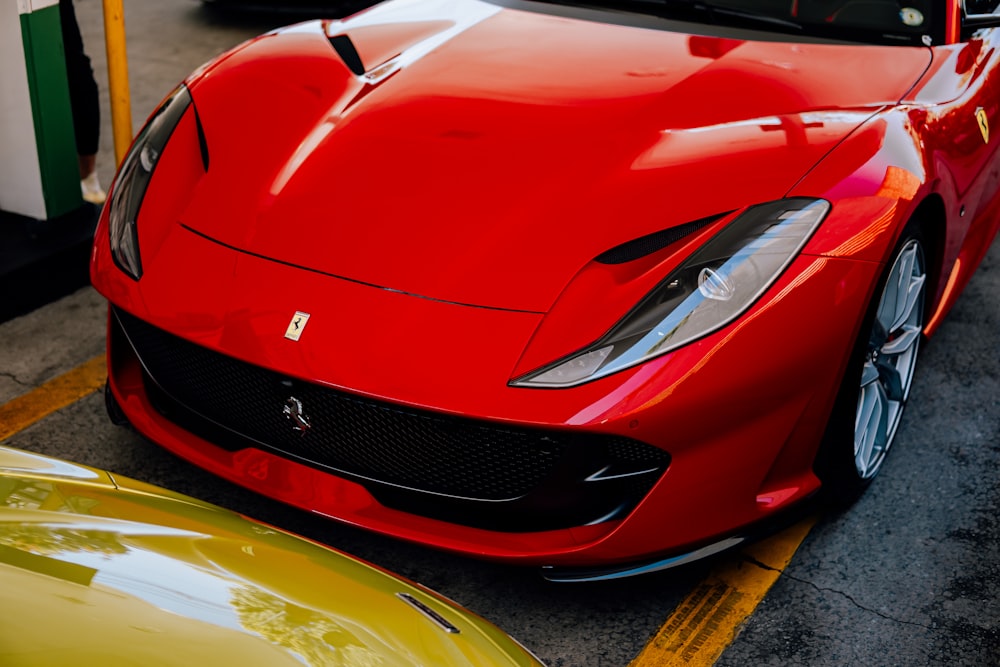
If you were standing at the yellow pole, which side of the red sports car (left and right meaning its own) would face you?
right

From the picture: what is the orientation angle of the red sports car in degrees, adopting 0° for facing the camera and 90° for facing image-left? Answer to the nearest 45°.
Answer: approximately 45°

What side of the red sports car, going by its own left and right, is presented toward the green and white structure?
right
